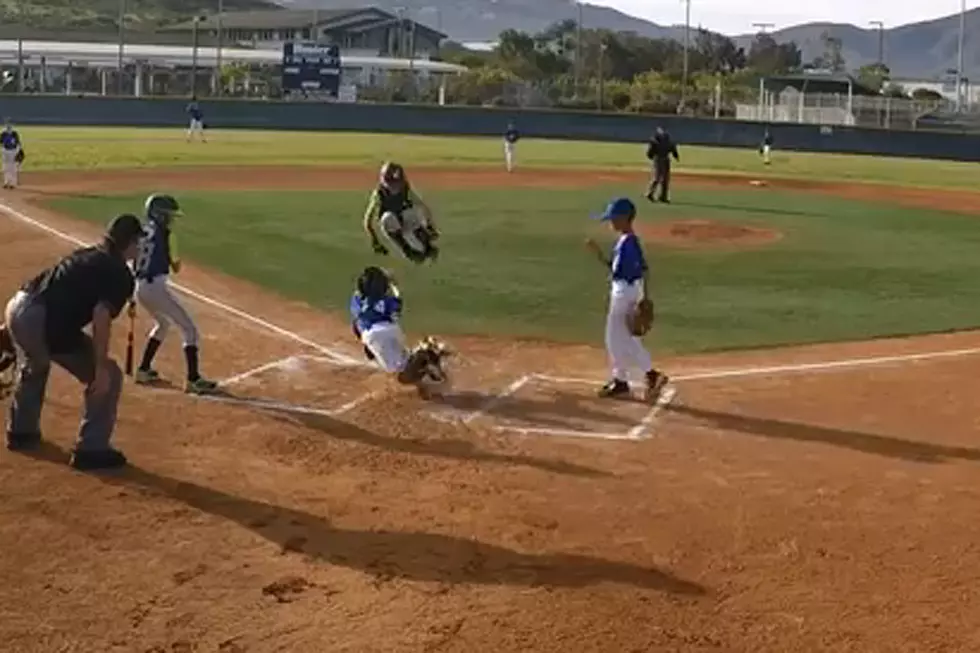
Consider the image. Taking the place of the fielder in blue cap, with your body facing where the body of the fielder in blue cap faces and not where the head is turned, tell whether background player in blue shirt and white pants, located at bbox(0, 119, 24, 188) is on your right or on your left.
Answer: on your right

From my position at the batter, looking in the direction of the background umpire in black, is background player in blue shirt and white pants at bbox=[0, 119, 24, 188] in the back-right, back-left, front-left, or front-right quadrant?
front-left

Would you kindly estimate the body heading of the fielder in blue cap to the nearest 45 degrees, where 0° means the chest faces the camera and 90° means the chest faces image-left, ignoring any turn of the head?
approximately 90°

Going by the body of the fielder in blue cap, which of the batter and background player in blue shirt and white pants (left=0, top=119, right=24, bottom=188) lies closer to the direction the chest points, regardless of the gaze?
the batter

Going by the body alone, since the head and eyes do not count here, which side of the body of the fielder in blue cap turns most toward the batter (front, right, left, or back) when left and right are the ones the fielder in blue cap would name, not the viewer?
front

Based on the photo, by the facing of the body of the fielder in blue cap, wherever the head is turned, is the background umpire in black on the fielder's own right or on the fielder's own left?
on the fielder's own right

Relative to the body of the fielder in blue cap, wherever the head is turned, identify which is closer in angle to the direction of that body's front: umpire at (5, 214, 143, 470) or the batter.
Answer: the batter

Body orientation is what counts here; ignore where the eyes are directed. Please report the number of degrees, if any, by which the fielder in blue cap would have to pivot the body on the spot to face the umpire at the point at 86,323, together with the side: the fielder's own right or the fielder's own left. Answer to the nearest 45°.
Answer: approximately 45° to the fielder's own left
